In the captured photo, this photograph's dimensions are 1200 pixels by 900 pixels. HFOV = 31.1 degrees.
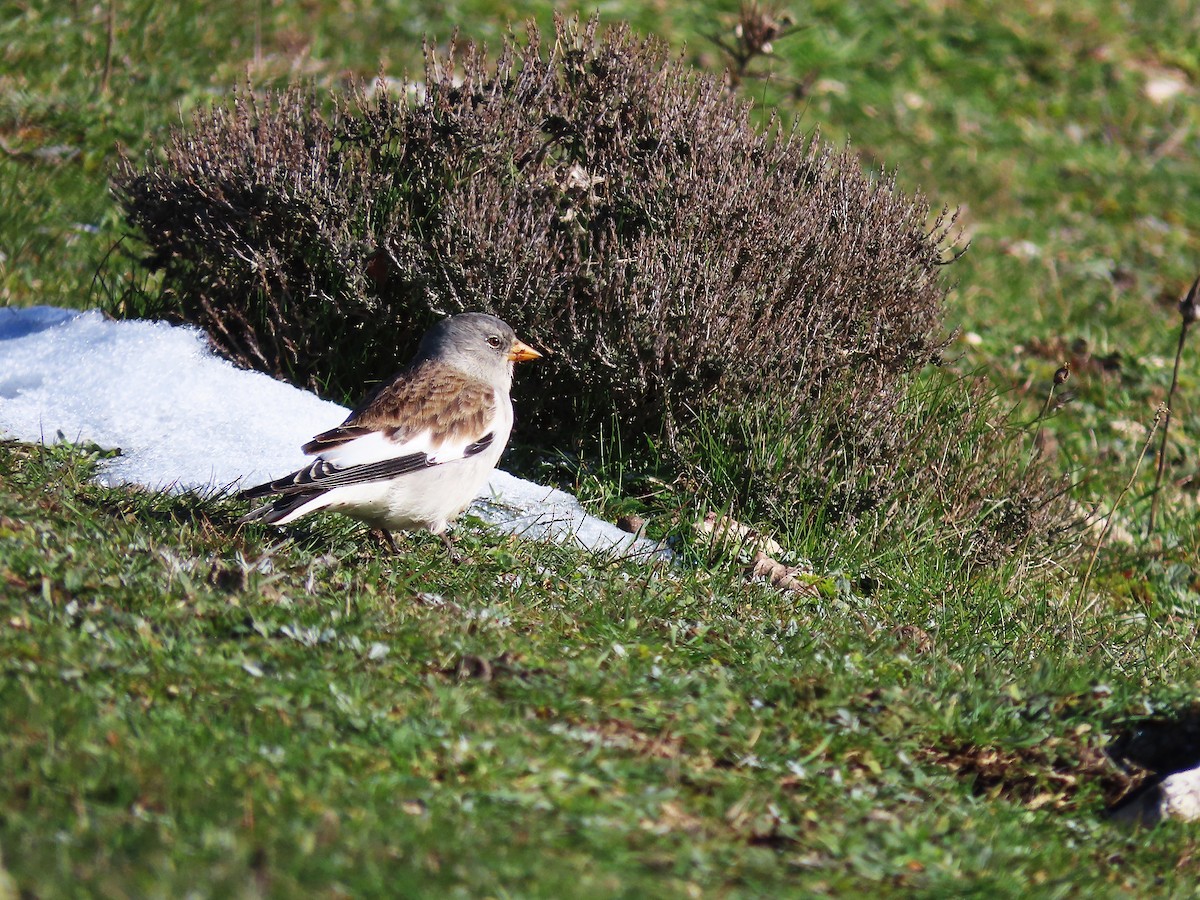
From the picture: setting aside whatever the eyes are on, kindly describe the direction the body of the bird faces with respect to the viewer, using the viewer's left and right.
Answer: facing to the right of the viewer

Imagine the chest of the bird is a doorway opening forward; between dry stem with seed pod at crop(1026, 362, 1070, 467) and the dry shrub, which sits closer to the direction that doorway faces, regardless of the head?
the dry stem with seed pod

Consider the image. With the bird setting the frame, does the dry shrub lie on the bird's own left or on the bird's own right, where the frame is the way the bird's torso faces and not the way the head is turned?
on the bird's own left

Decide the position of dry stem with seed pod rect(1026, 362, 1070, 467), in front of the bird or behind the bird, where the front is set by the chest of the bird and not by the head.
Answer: in front
